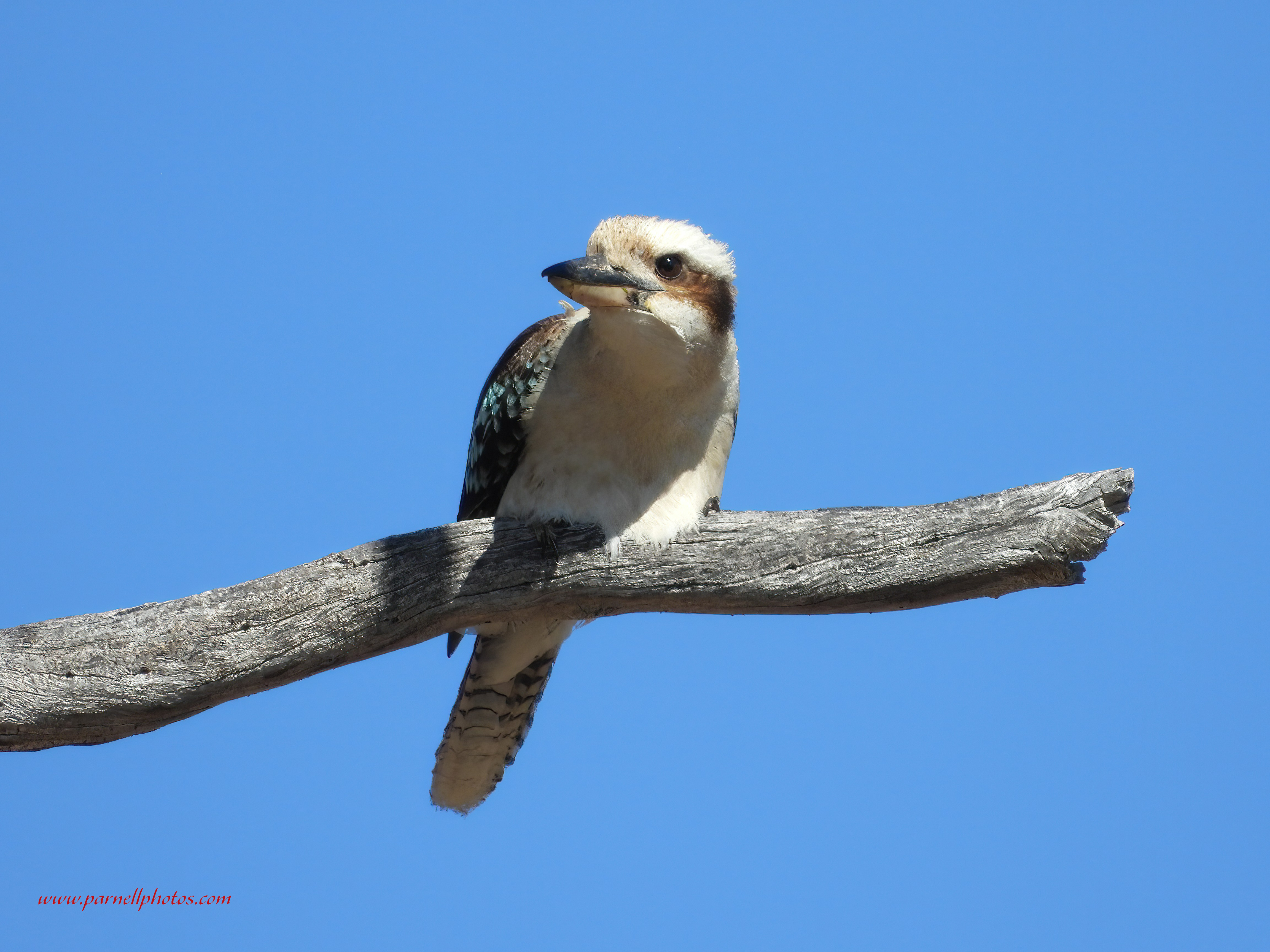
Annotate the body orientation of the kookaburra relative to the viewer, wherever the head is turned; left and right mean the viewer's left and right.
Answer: facing the viewer and to the right of the viewer
